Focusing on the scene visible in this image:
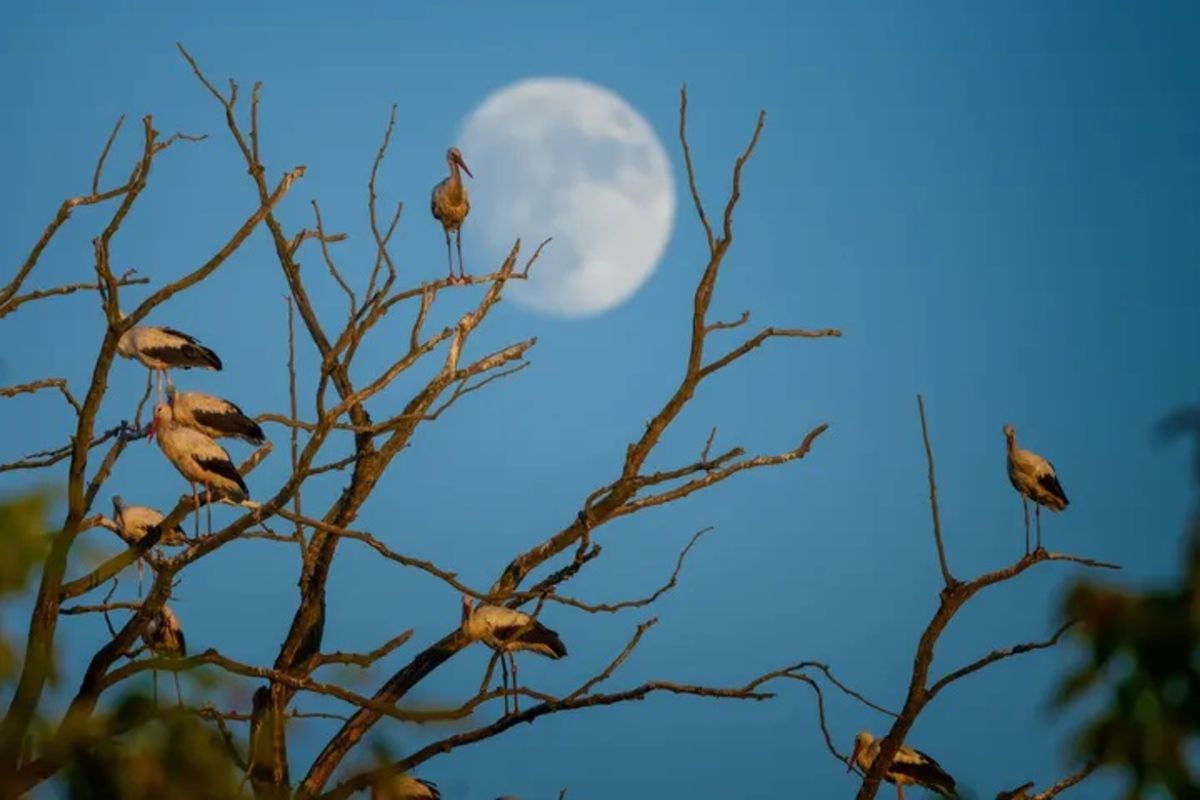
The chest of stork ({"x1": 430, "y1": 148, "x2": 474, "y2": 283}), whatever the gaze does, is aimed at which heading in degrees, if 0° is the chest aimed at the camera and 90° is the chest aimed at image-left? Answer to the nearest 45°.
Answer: approximately 315°

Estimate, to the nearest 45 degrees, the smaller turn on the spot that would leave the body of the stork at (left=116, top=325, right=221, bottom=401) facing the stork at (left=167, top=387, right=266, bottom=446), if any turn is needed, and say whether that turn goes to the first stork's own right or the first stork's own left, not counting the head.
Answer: approximately 135° to the first stork's own left

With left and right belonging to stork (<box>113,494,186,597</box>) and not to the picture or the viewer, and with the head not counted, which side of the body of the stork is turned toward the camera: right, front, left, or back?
left

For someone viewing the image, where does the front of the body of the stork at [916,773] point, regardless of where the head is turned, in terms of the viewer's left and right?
facing to the left of the viewer

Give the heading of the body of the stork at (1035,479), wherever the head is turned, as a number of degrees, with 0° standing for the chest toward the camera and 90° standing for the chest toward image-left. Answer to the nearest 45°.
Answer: approximately 90°

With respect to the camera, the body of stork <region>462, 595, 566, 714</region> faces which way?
to the viewer's left

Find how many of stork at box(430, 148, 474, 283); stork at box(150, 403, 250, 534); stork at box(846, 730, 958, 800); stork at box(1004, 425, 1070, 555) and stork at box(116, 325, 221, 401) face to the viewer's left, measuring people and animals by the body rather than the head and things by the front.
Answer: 4

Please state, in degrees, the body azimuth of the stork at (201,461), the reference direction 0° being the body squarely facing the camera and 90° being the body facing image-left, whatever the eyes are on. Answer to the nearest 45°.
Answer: approximately 90°

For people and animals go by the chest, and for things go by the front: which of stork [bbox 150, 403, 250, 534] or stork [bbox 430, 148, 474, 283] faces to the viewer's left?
stork [bbox 150, 403, 250, 534]

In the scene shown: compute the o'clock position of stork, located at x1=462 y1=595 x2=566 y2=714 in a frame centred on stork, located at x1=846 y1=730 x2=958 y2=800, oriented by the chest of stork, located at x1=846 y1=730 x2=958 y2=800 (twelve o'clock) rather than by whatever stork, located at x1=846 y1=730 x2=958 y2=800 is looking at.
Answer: stork, located at x1=462 y1=595 x2=566 y2=714 is roughly at 11 o'clock from stork, located at x1=846 y1=730 x2=958 y2=800.

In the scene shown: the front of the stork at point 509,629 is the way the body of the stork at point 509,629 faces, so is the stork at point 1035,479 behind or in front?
behind

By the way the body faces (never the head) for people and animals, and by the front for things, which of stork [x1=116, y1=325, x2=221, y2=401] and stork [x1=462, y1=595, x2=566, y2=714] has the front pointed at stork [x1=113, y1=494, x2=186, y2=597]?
stork [x1=462, y1=595, x2=566, y2=714]
